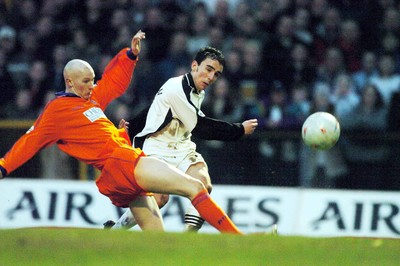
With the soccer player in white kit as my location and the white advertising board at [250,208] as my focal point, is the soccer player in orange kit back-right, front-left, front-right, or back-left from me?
back-left

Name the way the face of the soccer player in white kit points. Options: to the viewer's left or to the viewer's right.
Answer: to the viewer's right

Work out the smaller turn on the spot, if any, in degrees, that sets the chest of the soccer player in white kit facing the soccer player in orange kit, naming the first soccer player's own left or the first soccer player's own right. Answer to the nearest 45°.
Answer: approximately 90° to the first soccer player's own right

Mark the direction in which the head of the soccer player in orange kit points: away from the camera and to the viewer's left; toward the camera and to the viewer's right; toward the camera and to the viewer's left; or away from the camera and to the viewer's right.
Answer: toward the camera and to the viewer's right

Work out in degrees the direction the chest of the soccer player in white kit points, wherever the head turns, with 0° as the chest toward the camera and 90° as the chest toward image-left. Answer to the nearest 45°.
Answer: approximately 315°
